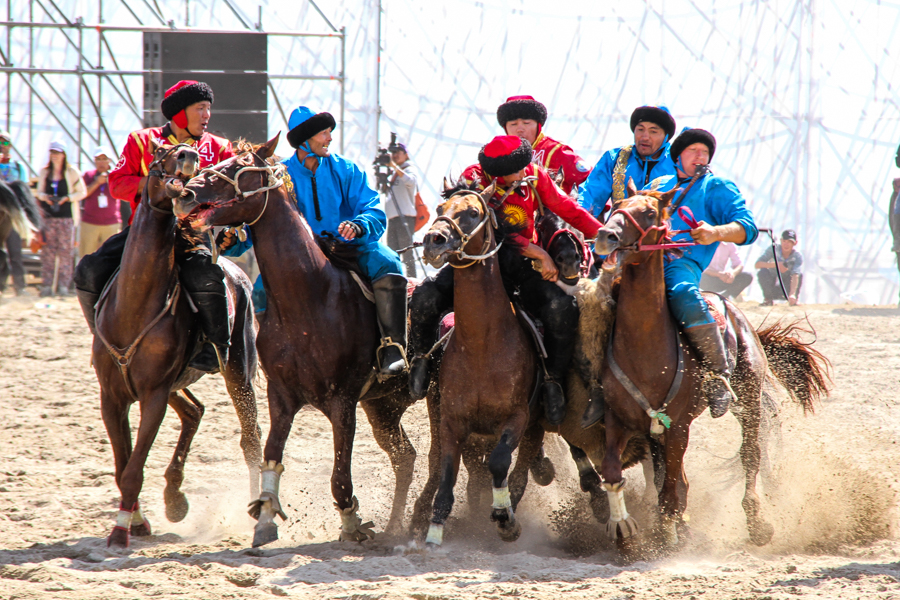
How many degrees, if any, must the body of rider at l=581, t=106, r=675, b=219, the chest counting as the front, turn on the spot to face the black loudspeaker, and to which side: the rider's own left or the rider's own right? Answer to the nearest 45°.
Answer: approximately 135° to the rider's own right

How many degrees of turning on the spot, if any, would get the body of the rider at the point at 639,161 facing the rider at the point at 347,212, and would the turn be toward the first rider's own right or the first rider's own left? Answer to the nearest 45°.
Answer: approximately 90° to the first rider's own right

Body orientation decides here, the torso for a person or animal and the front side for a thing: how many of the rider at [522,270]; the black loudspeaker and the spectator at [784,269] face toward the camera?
3

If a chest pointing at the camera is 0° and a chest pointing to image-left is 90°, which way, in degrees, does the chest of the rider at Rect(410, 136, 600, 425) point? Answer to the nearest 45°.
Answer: approximately 0°

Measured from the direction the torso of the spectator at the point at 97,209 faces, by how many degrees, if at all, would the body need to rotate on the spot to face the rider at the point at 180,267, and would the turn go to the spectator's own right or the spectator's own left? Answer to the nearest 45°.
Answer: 0° — they already face them

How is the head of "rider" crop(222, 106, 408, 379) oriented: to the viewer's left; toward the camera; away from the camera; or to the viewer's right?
to the viewer's right

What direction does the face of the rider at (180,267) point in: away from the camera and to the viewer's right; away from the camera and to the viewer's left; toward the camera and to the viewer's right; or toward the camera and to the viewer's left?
toward the camera and to the viewer's right

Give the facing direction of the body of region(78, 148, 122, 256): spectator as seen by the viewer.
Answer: toward the camera

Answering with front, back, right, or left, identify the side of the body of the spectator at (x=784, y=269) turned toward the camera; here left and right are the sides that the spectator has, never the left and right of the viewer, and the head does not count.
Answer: front

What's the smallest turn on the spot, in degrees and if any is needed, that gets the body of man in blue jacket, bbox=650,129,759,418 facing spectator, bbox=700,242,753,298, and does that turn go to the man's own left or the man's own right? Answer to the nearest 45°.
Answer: approximately 135° to the man's own right

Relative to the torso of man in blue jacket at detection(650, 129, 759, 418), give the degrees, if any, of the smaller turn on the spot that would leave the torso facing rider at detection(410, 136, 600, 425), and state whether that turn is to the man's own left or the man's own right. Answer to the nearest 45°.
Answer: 0° — they already face them

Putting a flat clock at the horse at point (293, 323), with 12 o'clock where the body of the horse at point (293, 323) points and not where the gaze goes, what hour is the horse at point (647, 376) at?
the horse at point (647, 376) is roughly at 8 o'clock from the horse at point (293, 323).

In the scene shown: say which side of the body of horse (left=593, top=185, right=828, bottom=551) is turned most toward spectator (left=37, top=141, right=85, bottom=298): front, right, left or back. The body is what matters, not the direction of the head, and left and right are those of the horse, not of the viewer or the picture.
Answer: right

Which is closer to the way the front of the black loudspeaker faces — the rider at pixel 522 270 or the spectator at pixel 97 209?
the rider

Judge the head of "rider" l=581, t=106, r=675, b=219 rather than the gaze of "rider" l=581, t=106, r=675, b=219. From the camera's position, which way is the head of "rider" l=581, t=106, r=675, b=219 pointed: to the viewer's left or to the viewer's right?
to the viewer's left

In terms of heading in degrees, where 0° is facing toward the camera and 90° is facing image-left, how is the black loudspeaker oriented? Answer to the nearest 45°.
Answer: approximately 0°

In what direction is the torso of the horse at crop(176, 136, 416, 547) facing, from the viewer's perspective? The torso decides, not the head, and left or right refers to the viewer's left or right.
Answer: facing the viewer and to the left of the viewer
